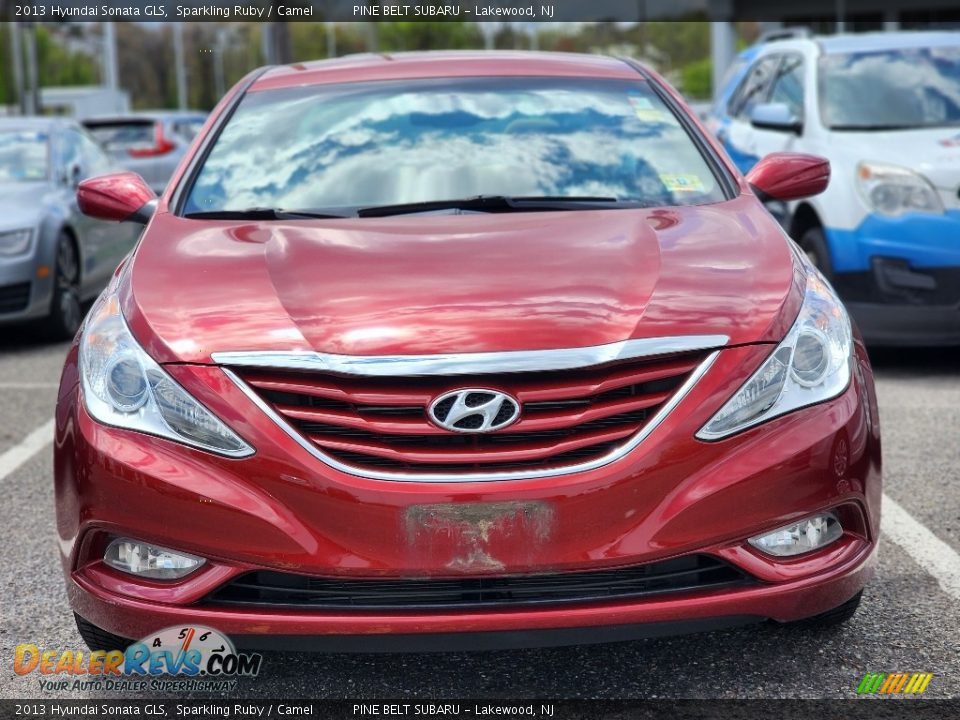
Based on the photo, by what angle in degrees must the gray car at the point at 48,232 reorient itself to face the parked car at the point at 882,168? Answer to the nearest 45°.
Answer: approximately 90° to its left

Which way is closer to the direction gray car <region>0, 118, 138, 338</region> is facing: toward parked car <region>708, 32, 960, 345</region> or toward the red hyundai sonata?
the red hyundai sonata

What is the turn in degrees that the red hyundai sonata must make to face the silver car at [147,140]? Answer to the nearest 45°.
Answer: approximately 180°

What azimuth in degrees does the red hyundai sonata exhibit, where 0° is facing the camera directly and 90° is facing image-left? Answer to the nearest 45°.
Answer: approximately 0°

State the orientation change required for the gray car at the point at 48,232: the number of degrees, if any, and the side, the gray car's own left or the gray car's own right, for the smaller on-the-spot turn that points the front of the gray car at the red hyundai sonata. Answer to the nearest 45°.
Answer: approximately 45° to the gray car's own left

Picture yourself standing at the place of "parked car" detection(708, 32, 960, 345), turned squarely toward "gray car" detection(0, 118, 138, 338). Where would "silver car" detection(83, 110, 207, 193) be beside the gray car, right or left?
right
